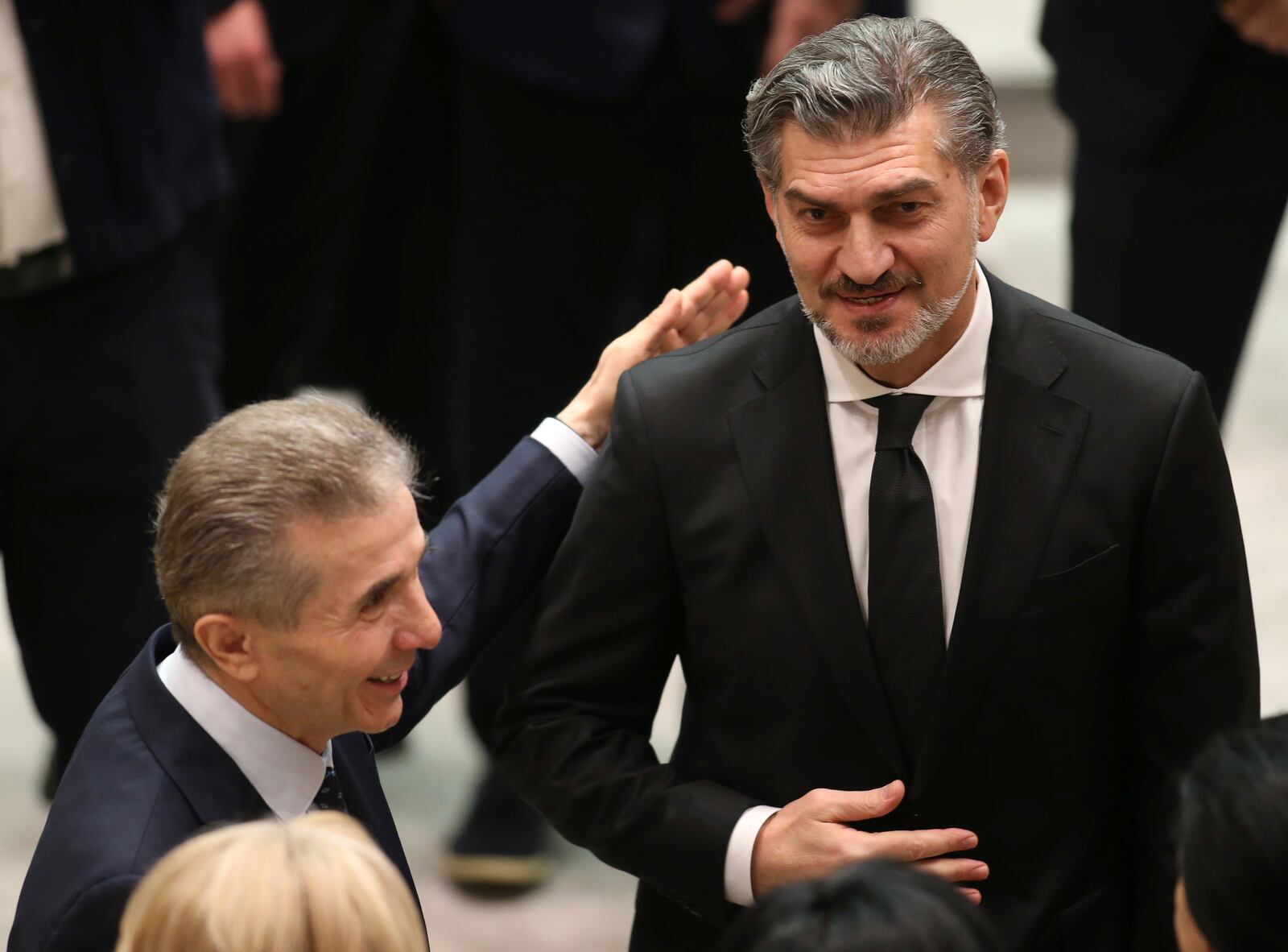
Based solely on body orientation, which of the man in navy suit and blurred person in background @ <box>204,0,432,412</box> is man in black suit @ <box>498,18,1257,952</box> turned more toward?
the man in navy suit

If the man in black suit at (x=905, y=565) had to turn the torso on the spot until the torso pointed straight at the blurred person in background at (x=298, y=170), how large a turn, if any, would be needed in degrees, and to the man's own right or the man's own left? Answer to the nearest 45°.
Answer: approximately 135° to the man's own right

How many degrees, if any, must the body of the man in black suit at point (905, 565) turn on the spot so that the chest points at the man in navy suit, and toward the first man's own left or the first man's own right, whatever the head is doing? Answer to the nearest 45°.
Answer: approximately 90° to the first man's own right

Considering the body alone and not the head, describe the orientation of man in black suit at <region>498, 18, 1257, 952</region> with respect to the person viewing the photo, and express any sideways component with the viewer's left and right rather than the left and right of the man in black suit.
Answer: facing the viewer

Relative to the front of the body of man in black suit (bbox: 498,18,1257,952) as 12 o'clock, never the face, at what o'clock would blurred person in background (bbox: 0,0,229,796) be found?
The blurred person in background is roughly at 4 o'clock from the man in black suit.

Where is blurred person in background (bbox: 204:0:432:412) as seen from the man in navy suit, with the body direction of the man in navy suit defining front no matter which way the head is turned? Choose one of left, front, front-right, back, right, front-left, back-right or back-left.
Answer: back-left

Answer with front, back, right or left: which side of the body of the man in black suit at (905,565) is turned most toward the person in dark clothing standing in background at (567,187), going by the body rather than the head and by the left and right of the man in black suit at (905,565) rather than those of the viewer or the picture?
back

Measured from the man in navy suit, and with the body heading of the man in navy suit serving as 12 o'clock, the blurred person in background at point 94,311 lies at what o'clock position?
The blurred person in background is roughly at 7 o'clock from the man in navy suit.

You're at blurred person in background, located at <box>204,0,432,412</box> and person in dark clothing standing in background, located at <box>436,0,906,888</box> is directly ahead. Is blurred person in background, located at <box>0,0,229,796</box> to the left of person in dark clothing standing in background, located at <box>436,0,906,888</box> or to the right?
right

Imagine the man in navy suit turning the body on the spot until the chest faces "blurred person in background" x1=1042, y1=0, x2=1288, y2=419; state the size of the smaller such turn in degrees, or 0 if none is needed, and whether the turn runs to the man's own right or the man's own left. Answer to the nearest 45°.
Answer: approximately 90° to the man's own left

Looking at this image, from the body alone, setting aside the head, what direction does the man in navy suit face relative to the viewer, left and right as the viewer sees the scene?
facing the viewer and to the right of the viewer
